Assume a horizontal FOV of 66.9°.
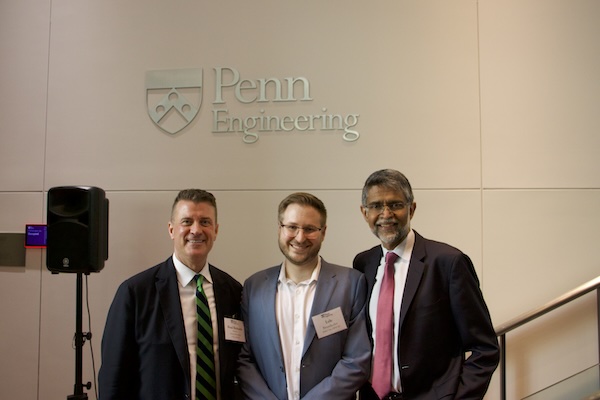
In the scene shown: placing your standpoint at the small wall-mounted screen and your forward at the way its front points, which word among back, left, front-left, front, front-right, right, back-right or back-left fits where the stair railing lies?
front-left

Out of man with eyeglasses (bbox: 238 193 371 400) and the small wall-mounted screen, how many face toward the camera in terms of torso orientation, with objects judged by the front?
2

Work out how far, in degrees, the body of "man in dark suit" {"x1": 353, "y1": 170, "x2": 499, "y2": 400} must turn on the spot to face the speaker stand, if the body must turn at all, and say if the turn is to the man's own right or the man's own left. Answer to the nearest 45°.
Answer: approximately 45° to the man's own right

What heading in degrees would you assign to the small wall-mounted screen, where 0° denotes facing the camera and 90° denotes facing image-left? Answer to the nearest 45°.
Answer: approximately 0°

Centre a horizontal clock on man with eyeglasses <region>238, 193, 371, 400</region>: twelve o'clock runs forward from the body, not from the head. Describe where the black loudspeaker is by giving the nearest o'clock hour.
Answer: The black loudspeaker is roughly at 4 o'clock from the man with eyeglasses.

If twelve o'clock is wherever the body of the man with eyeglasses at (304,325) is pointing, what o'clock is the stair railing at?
The stair railing is roughly at 8 o'clock from the man with eyeglasses.

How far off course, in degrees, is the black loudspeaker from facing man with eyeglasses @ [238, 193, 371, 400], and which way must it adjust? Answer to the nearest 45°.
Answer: approximately 90° to its left

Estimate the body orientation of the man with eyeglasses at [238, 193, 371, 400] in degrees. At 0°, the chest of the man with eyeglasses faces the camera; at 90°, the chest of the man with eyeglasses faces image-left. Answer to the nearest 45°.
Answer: approximately 0°

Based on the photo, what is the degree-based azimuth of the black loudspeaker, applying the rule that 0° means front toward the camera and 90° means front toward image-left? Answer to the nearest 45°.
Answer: approximately 45°

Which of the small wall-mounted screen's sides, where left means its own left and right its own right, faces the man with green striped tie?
front

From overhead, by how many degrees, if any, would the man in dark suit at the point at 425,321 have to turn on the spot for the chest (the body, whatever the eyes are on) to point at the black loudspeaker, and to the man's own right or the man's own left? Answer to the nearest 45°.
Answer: approximately 45° to the man's own right
